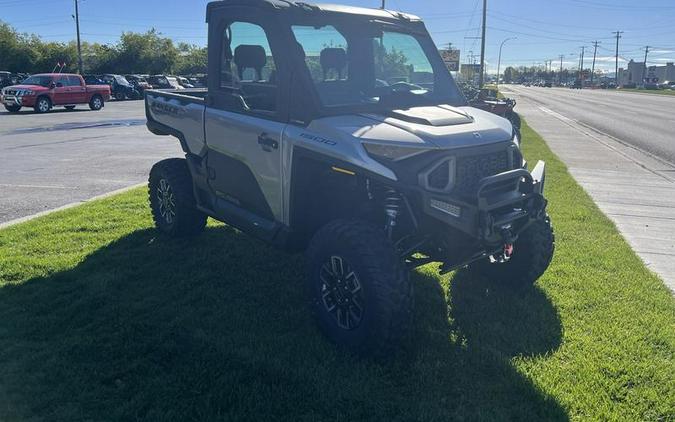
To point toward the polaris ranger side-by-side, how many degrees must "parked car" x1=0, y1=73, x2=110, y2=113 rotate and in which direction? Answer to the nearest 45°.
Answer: approximately 45° to its left

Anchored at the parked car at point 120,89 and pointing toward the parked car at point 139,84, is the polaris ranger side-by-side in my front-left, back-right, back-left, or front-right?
back-right

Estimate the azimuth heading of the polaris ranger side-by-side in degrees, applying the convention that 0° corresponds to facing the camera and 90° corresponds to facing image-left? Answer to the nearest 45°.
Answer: approximately 315°

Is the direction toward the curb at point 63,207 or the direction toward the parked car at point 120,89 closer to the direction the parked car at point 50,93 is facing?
the curb

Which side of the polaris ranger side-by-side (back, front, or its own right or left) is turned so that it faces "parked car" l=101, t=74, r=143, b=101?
back

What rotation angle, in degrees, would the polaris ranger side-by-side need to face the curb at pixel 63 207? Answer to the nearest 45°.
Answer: approximately 180°

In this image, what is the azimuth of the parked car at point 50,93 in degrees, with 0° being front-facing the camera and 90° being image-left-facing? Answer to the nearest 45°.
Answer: approximately 45°
